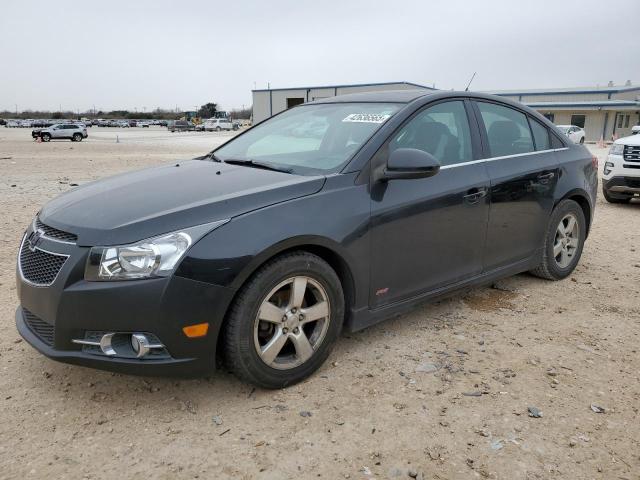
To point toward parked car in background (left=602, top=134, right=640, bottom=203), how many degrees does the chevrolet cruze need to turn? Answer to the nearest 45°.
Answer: approximately 180°

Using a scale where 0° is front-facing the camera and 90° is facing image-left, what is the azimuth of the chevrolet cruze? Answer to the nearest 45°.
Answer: approximately 45°

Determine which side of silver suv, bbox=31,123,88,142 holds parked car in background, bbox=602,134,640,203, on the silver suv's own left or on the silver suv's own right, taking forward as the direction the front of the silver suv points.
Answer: on the silver suv's own left

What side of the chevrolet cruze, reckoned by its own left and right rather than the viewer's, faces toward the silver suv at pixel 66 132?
right

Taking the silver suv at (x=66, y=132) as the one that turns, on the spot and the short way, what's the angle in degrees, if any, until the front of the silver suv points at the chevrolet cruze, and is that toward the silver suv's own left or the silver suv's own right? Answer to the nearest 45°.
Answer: approximately 90° to the silver suv's own left

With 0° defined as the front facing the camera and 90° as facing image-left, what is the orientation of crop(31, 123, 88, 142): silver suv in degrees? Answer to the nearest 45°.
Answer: approximately 90°
